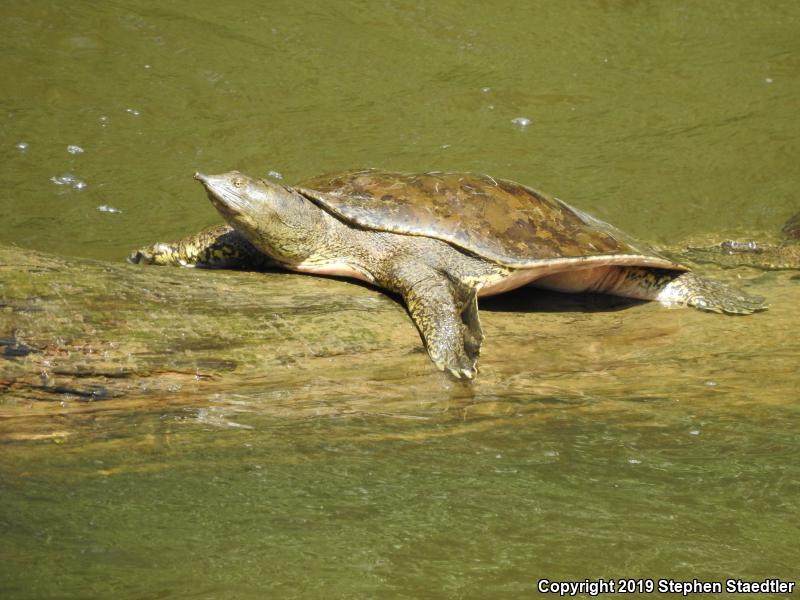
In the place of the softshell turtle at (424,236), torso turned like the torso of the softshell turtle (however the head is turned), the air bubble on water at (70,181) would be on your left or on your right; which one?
on your right

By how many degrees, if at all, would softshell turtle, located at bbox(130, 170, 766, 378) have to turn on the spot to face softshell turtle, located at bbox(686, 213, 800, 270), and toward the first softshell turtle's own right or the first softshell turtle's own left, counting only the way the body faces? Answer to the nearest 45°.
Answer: approximately 180°

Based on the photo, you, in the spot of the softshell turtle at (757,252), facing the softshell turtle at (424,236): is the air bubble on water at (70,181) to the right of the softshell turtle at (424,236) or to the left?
right

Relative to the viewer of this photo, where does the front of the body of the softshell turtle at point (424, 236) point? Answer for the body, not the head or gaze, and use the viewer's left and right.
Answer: facing the viewer and to the left of the viewer
